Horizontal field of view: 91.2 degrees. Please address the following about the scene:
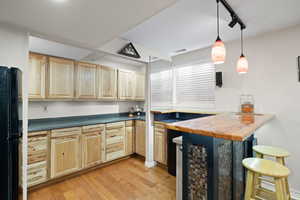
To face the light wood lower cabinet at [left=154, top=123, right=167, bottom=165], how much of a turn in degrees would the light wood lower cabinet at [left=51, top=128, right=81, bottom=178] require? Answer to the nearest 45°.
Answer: approximately 45° to its left

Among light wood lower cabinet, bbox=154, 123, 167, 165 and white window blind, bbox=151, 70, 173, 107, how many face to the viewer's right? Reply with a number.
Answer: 0

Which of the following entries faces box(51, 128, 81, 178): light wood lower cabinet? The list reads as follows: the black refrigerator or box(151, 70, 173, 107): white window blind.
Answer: the white window blind

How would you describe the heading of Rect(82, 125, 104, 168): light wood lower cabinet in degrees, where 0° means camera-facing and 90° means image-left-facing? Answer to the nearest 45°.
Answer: approximately 315°

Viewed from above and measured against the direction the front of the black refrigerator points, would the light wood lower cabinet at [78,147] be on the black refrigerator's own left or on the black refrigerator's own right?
on the black refrigerator's own left

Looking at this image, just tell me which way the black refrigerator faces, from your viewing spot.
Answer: facing the viewer and to the right of the viewer

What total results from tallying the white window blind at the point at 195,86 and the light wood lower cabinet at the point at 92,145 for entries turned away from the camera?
0

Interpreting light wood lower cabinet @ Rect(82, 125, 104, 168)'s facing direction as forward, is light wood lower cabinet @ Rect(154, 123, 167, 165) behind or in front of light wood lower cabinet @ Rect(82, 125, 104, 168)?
in front

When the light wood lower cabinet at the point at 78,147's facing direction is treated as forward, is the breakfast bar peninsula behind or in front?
in front

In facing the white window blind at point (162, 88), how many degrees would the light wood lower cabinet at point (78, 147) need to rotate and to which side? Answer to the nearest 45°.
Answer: approximately 45° to its left

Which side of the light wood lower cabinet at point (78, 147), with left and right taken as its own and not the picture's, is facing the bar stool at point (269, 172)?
front

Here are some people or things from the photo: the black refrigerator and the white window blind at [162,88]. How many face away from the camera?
0

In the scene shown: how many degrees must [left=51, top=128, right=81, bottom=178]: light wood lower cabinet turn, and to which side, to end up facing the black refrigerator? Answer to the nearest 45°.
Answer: approximately 45° to its right

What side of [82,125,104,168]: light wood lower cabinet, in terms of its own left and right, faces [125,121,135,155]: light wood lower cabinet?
left
